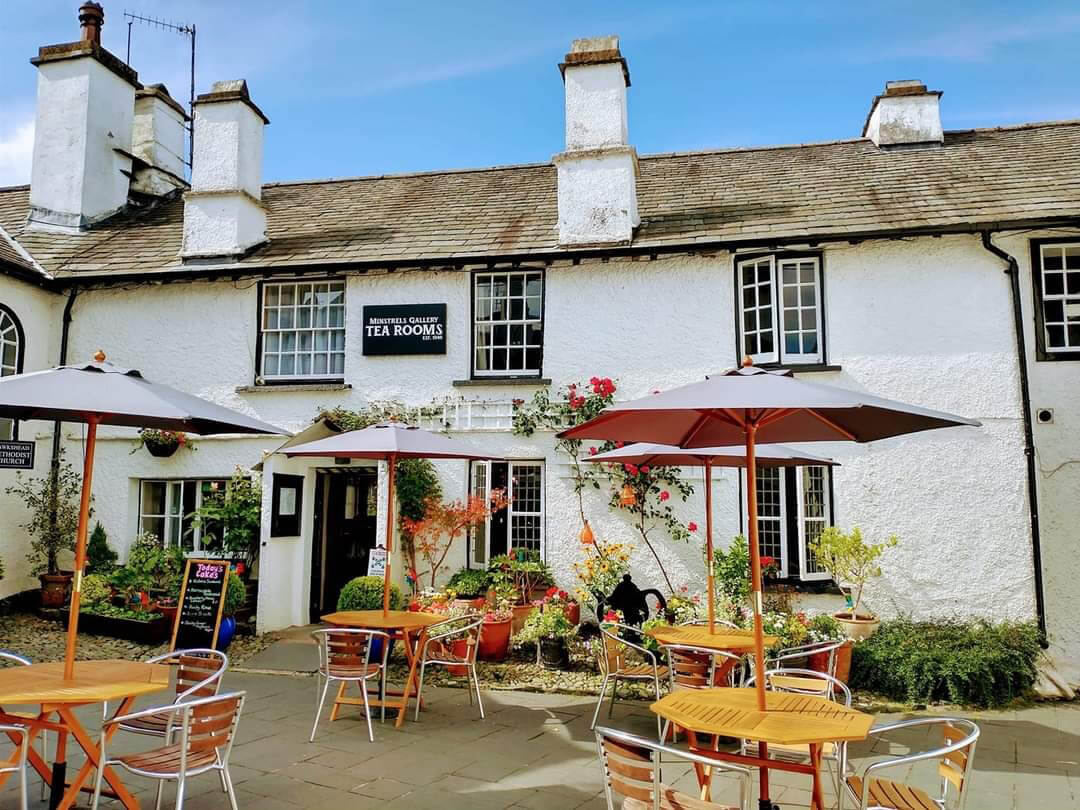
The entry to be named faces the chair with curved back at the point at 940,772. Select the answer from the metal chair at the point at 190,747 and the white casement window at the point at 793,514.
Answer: the white casement window

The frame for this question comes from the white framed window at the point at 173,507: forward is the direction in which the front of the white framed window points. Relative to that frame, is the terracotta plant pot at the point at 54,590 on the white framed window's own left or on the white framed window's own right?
on the white framed window's own right

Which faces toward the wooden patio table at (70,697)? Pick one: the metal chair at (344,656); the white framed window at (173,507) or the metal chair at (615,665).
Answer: the white framed window

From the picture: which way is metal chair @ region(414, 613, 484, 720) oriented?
to the viewer's left

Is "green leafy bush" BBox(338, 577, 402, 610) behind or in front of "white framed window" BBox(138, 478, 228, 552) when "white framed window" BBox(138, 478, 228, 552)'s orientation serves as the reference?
in front

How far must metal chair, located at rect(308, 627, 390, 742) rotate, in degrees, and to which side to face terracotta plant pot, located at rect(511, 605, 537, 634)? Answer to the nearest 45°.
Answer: approximately 45° to its right

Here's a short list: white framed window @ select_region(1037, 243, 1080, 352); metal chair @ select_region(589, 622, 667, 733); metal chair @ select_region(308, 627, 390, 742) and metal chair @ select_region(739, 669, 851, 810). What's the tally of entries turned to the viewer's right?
1

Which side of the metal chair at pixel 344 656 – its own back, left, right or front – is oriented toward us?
back

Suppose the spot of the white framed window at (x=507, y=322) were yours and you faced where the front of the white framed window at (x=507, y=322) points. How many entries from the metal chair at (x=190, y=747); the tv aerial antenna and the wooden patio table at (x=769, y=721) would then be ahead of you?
2

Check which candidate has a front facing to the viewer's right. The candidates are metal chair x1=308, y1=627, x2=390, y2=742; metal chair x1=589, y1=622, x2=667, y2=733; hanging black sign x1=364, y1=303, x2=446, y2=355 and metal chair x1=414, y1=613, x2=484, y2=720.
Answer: metal chair x1=589, y1=622, x2=667, y2=733

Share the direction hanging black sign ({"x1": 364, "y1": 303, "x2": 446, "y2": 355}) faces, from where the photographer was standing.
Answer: facing the viewer

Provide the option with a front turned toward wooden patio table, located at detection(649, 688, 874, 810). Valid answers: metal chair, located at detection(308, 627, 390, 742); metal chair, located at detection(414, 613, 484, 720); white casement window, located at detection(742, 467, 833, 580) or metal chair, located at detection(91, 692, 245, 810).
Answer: the white casement window

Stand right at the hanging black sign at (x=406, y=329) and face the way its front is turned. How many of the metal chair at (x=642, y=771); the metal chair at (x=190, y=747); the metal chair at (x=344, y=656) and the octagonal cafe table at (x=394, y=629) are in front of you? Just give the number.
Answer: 4

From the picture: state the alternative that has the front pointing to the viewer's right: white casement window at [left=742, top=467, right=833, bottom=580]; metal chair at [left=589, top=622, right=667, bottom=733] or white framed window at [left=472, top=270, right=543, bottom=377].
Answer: the metal chair

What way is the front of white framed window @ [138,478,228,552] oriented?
toward the camera

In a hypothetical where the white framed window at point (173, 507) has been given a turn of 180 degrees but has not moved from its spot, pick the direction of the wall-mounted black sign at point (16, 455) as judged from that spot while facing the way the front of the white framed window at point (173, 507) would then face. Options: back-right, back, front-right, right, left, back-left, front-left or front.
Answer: left

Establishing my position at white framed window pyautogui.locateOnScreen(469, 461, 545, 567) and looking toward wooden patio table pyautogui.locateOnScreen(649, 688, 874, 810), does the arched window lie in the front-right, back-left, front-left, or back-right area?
back-right

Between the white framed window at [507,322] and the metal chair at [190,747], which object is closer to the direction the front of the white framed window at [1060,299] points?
the metal chair

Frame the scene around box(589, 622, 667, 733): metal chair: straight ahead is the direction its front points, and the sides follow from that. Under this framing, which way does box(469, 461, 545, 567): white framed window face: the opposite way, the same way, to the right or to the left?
to the right

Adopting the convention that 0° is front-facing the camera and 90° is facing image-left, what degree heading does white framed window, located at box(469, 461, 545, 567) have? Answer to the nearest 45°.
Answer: approximately 0°
